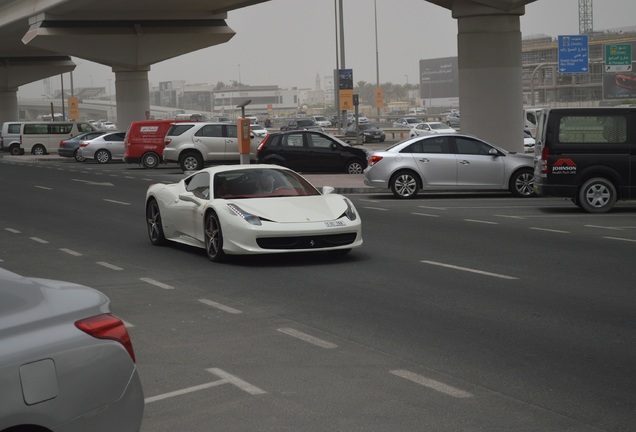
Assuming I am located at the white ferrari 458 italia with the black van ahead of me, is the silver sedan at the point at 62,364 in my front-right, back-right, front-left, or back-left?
back-right

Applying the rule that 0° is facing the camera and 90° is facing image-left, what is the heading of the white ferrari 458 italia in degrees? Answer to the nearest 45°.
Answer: approximately 315°

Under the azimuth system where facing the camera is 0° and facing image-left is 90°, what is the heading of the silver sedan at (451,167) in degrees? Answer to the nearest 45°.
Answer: approximately 270°

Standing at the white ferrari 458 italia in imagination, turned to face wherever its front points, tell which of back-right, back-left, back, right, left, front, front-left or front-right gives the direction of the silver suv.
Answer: back-left

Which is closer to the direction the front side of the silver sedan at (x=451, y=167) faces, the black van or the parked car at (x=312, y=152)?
the black van

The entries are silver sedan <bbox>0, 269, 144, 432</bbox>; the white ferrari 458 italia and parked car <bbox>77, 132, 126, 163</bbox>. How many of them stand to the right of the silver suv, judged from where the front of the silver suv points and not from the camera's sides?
2

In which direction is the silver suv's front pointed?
to the viewer's right

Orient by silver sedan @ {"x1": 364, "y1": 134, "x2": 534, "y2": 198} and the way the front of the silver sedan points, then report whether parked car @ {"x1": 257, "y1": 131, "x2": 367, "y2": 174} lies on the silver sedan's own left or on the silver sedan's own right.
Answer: on the silver sedan's own left

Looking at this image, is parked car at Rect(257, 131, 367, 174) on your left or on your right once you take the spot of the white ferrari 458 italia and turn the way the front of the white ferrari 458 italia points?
on your left

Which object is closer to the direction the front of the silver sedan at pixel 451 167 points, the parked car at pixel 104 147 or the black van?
the black van

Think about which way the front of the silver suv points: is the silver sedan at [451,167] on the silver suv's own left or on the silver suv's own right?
on the silver suv's own right

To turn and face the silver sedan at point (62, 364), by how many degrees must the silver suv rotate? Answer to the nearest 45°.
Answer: approximately 90° to its right
